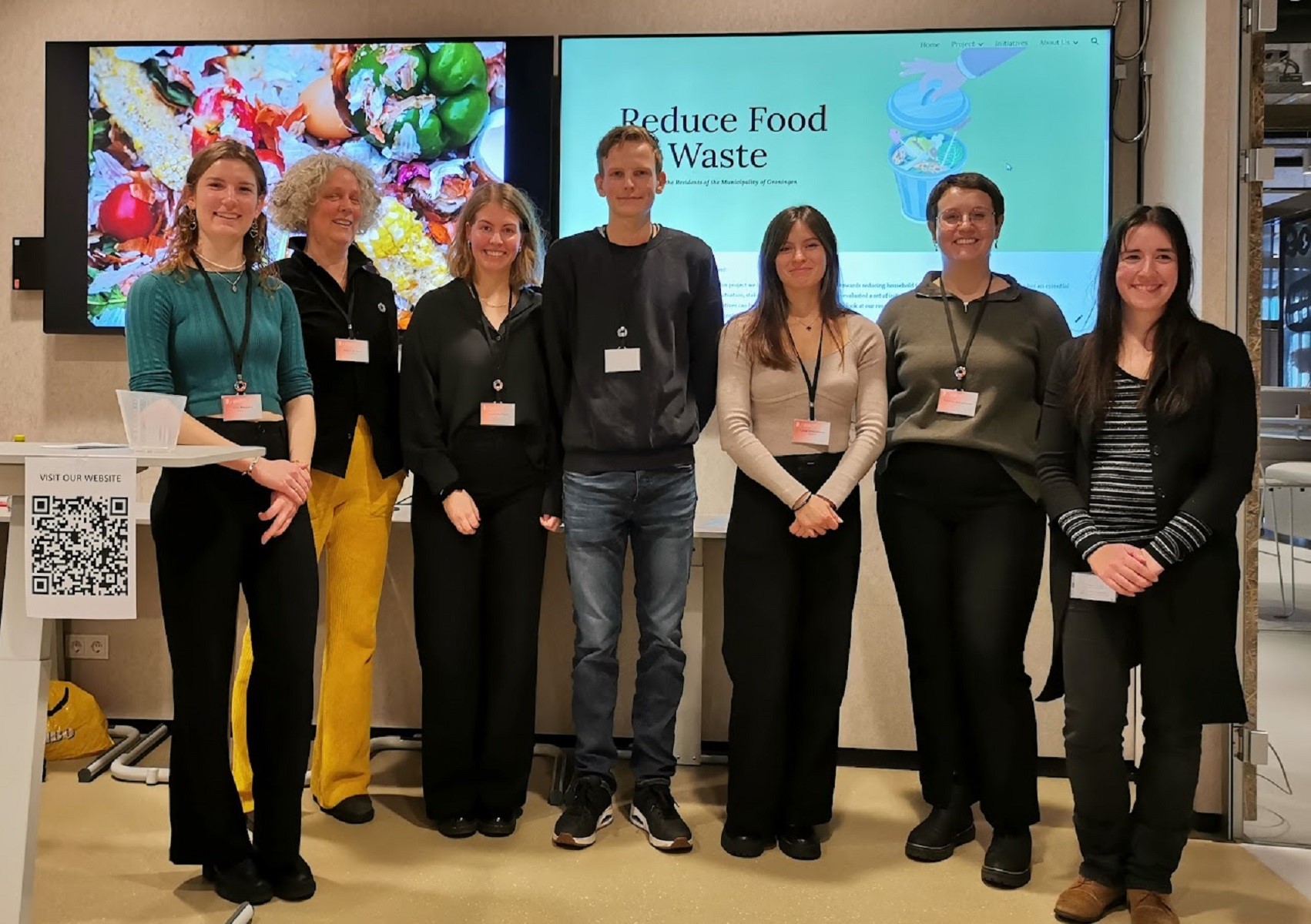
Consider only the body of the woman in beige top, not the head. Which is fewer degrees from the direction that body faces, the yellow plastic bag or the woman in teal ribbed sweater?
the woman in teal ribbed sweater

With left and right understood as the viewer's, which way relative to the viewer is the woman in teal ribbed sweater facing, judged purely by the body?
facing the viewer and to the right of the viewer

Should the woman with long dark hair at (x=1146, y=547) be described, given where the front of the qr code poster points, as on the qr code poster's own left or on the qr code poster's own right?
on the qr code poster's own left

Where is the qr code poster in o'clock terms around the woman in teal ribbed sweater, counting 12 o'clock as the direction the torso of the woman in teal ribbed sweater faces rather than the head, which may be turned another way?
The qr code poster is roughly at 2 o'clock from the woman in teal ribbed sweater.

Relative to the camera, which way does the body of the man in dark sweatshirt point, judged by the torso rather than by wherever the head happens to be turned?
toward the camera

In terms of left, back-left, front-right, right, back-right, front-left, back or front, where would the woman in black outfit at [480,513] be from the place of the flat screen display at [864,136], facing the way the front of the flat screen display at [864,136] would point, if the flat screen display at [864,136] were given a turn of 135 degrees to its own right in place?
left

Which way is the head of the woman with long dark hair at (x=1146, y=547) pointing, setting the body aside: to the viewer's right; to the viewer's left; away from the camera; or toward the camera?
toward the camera

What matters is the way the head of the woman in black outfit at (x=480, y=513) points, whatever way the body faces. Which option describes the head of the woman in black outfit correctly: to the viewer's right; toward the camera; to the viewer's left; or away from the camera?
toward the camera

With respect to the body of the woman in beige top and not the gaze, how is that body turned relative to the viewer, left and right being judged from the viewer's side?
facing the viewer

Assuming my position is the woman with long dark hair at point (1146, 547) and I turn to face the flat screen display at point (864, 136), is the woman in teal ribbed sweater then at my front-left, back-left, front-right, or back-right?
front-left

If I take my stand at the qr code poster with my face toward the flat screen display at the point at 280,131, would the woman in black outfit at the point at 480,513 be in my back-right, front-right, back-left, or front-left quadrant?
front-right

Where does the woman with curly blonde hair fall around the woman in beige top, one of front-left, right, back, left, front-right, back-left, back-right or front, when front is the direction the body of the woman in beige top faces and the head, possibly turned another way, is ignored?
right

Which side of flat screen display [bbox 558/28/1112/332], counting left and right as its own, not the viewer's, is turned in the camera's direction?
front

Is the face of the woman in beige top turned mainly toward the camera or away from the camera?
toward the camera

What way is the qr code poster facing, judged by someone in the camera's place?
facing the viewer

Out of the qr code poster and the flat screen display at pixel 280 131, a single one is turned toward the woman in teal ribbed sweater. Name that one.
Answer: the flat screen display
